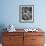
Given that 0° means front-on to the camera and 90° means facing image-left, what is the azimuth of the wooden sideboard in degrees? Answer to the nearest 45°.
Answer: approximately 0°

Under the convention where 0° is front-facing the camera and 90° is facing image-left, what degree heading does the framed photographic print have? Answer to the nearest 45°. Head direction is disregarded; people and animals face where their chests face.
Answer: approximately 0°

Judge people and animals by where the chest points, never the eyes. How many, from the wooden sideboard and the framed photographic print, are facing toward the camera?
2
